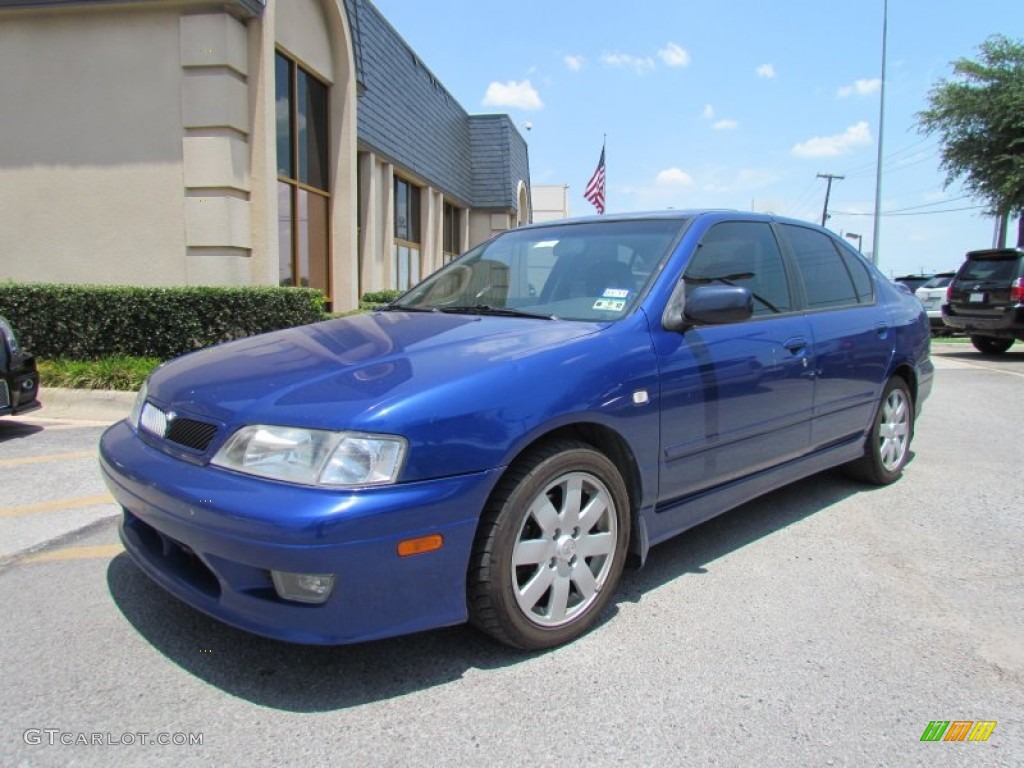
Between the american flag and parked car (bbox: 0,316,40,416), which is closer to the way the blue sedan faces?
the parked car

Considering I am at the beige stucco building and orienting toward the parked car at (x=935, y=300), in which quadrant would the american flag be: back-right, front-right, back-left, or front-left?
front-left

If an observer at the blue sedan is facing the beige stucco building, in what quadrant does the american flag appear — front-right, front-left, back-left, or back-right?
front-right

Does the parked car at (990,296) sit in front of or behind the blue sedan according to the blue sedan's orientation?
behind

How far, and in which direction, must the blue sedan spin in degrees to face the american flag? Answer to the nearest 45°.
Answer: approximately 135° to its right

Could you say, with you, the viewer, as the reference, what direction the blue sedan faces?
facing the viewer and to the left of the viewer

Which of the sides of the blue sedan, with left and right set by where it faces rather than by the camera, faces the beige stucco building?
right

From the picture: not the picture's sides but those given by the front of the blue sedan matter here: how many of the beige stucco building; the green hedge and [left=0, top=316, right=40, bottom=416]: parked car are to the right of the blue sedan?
3

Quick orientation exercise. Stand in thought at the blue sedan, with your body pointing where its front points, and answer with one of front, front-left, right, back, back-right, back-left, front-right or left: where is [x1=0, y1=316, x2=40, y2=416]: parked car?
right

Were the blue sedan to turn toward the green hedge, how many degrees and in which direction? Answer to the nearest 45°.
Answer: approximately 90° to its right
